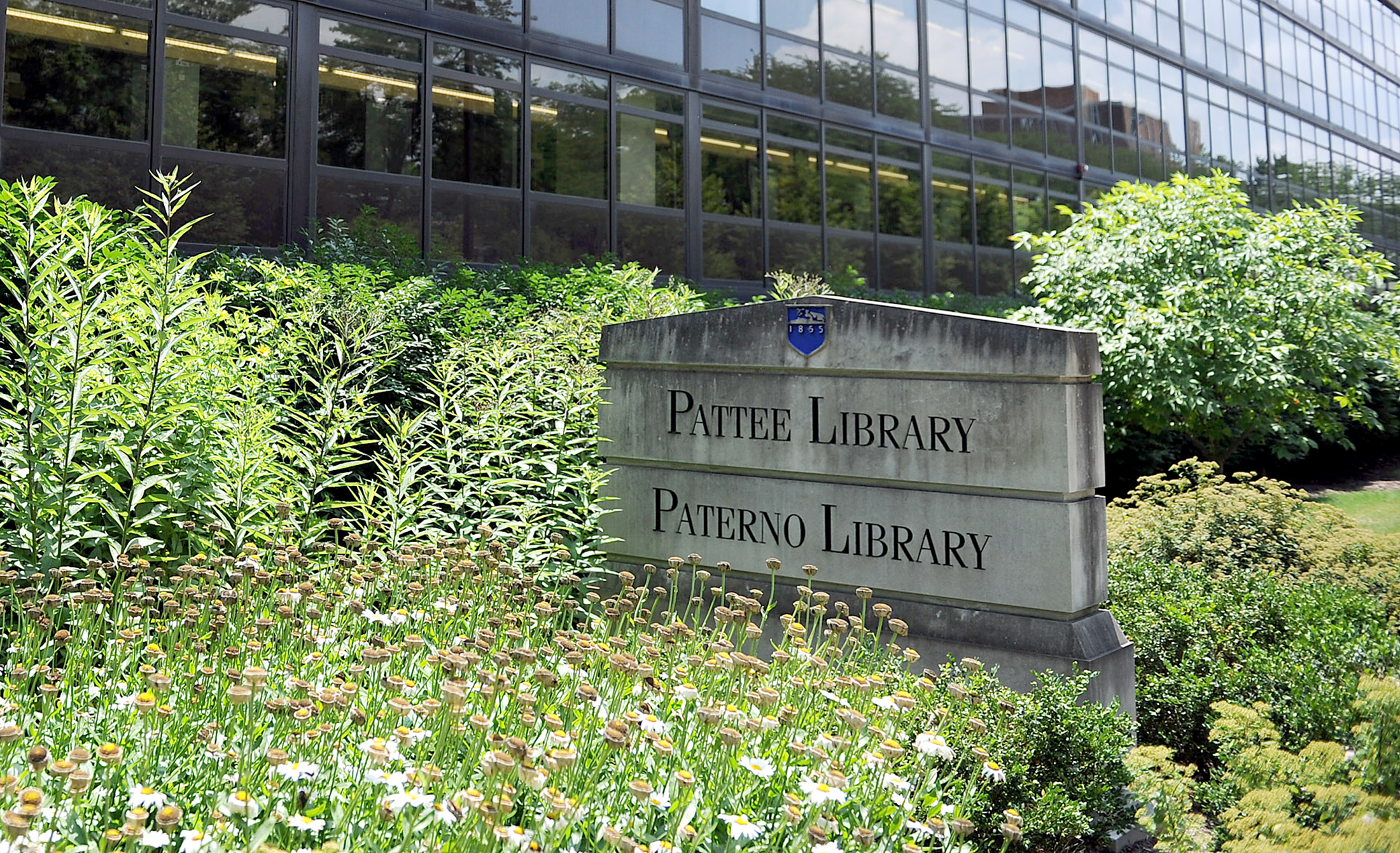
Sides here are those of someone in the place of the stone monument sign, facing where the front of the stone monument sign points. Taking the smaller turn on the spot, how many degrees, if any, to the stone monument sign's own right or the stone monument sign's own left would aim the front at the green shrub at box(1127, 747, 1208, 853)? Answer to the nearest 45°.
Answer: approximately 90° to the stone monument sign's own left

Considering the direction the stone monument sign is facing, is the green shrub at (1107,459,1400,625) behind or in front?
behind

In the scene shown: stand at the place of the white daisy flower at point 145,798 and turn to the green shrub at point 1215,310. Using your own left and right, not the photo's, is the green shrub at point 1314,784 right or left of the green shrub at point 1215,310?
right

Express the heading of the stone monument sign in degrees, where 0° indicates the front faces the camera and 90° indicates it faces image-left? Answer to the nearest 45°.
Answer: approximately 45°

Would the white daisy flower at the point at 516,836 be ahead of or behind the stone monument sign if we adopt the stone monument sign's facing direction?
ahead

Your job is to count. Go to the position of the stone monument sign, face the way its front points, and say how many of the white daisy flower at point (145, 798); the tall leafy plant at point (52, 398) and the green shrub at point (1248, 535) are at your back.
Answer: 1

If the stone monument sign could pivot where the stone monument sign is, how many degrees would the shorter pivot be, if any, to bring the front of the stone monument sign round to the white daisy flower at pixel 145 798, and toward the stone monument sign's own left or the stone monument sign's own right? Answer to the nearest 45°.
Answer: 0° — it already faces it

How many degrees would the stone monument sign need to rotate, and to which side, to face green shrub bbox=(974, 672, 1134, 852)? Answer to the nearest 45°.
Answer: approximately 45° to its left

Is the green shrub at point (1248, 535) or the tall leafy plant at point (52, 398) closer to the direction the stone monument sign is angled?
the tall leafy plant

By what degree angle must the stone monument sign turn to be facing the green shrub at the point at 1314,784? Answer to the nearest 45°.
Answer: approximately 45° to its left

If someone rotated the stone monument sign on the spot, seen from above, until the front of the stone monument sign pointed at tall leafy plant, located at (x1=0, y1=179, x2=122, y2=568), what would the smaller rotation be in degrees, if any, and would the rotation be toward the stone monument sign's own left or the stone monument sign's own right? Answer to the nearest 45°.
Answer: approximately 45° to the stone monument sign's own right

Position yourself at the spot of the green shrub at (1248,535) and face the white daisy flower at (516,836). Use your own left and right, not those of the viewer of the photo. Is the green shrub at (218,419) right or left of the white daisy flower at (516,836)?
right
